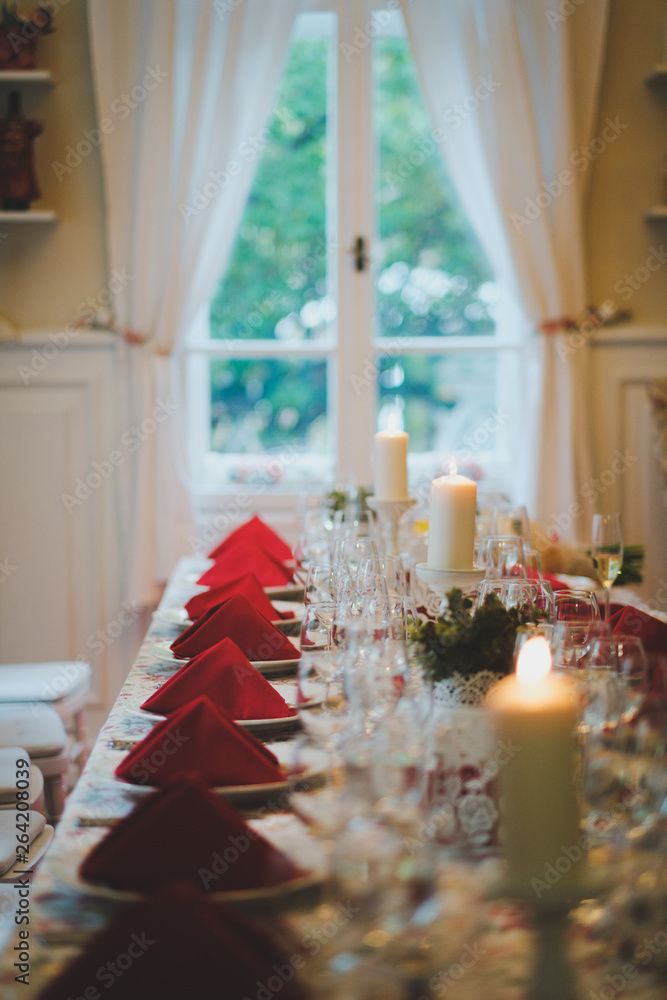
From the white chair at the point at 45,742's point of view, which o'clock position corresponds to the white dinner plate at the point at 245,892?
The white dinner plate is roughly at 3 o'clock from the white chair.

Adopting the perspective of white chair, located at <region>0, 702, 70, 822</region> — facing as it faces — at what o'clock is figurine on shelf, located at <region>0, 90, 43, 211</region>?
The figurine on shelf is roughly at 9 o'clock from the white chair.

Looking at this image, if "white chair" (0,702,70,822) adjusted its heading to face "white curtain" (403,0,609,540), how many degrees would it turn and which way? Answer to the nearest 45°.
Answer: approximately 45° to its left

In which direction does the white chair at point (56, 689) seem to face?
to the viewer's right

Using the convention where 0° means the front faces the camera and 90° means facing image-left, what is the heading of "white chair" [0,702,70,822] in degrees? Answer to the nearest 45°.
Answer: approximately 270°
